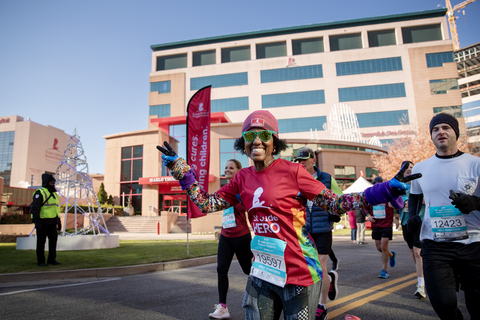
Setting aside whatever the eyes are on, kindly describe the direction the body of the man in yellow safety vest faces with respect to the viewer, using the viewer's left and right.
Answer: facing the viewer and to the right of the viewer

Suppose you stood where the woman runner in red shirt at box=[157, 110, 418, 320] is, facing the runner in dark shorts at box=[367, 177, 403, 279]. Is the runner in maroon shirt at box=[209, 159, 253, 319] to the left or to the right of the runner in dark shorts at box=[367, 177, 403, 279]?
left

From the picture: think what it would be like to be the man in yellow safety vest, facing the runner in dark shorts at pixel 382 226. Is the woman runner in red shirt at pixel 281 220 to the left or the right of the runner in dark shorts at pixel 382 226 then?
right

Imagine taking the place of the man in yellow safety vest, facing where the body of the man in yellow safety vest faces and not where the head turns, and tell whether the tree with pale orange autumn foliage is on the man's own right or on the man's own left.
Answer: on the man's own left

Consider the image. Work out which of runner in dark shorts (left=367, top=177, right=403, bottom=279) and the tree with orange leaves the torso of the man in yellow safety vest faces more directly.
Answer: the runner in dark shorts

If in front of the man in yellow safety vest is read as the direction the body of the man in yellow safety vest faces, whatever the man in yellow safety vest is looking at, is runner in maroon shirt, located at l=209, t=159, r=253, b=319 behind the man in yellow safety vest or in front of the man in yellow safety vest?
in front

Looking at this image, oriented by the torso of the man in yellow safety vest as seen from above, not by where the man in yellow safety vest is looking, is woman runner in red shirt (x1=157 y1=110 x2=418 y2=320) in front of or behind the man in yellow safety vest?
in front
